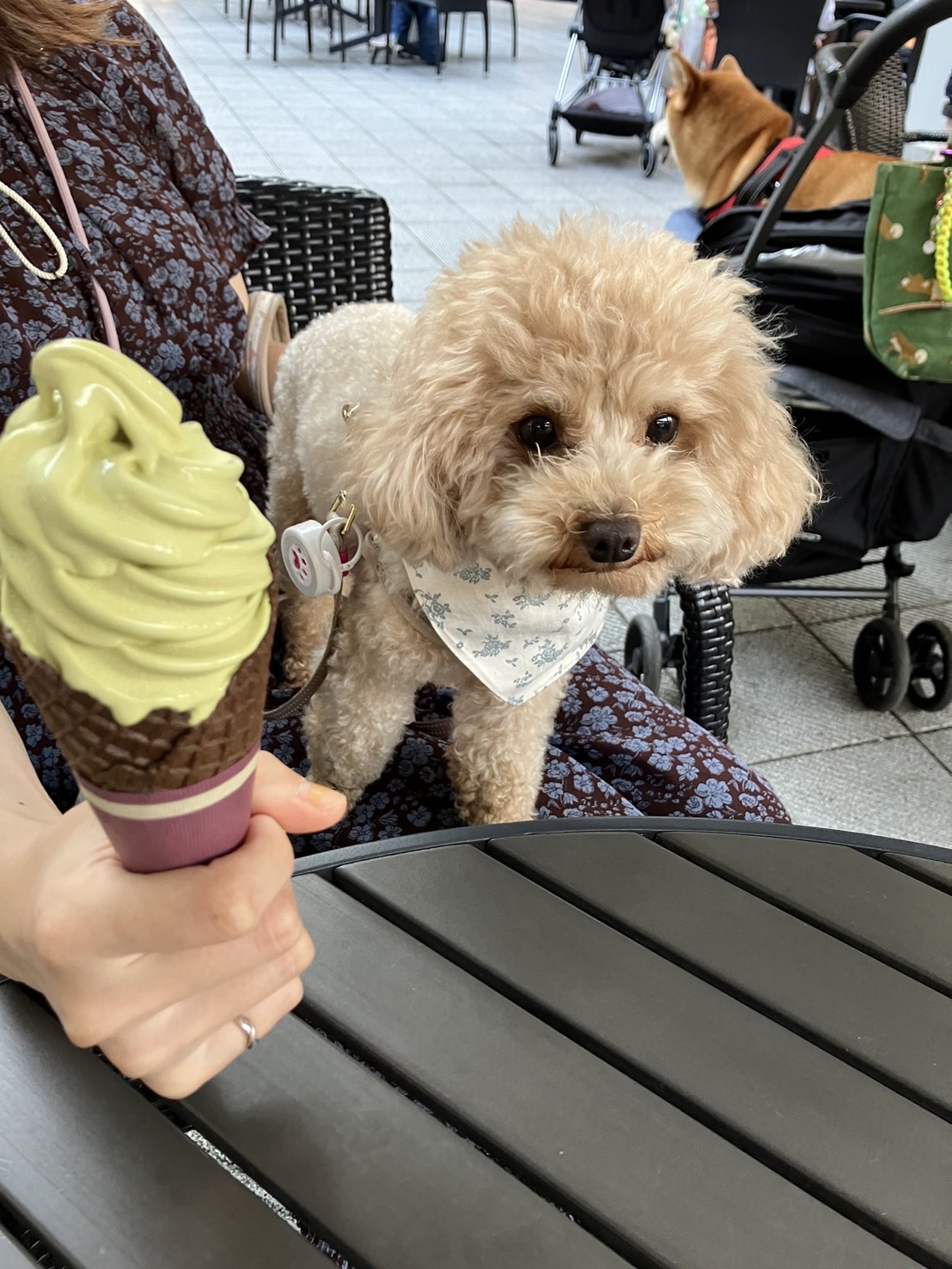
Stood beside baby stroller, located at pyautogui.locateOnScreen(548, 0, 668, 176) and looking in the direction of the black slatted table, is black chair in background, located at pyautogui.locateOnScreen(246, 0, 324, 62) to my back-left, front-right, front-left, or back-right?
back-right

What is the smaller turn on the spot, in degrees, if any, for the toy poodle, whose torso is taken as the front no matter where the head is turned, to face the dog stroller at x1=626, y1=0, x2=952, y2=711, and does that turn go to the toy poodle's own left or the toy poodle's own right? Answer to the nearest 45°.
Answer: approximately 90° to the toy poodle's own left

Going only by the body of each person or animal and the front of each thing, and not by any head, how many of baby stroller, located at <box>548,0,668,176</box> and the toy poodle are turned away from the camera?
0

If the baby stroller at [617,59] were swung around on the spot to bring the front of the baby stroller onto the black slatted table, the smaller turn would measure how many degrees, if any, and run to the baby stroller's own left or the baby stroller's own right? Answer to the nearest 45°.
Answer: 0° — it already faces it

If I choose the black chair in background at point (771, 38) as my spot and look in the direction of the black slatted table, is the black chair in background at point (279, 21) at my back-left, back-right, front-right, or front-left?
back-right

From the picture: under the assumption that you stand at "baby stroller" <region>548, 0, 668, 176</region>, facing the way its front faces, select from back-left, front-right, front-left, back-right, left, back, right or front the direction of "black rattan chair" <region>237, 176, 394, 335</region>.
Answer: front

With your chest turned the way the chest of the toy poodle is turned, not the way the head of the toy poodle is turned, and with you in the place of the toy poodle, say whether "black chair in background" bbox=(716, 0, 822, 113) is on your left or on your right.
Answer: on your left

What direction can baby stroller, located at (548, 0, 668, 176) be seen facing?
toward the camera

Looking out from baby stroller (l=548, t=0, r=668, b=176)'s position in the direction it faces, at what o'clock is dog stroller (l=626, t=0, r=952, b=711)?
dog stroller (l=626, t=0, r=952, b=711) is roughly at 12 o'clock from baby stroller (l=548, t=0, r=668, b=176).

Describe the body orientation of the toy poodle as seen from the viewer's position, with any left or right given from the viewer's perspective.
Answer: facing the viewer and to the right of the viewer

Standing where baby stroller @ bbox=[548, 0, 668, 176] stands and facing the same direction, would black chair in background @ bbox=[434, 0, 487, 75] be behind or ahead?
behind

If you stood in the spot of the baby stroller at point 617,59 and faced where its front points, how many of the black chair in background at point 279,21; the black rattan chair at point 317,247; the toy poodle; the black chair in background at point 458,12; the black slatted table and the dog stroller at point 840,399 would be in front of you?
4

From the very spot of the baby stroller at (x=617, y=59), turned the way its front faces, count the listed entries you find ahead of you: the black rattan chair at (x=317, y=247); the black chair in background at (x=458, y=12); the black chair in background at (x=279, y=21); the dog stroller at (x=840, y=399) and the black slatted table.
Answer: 3
